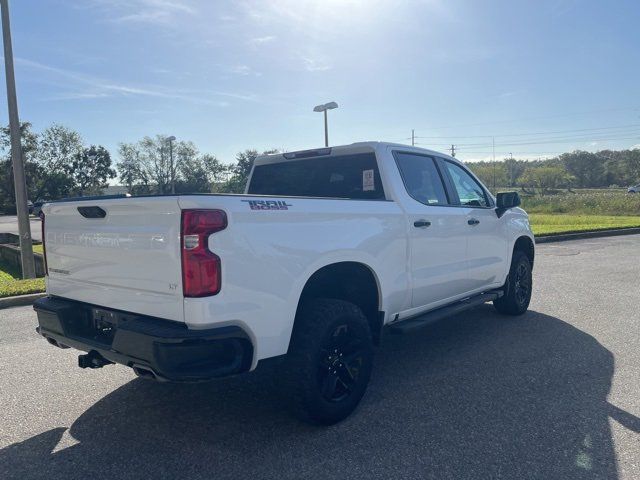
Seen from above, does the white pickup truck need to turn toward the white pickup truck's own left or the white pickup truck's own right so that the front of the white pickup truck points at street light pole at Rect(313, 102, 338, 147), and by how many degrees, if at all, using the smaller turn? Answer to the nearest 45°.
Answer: approximately 45° to the white pickup truck's own left

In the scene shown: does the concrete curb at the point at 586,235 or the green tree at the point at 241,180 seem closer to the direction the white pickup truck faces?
the concrete curb

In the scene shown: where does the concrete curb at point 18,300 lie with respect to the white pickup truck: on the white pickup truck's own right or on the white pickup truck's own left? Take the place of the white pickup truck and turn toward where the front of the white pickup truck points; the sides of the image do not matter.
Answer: on the white pickup truck's own left

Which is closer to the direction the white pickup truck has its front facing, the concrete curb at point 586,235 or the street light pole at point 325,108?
the concrete curb

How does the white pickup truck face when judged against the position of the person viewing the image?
facing away from the viewer and to the right of the viewer

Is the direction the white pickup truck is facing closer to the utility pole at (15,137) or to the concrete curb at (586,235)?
the concrete curb

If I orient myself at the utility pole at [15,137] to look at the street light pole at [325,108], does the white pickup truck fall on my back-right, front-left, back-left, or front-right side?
back-right

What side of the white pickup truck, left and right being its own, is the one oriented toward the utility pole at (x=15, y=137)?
left

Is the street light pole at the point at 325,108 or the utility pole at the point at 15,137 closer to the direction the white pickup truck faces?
the street light pole
